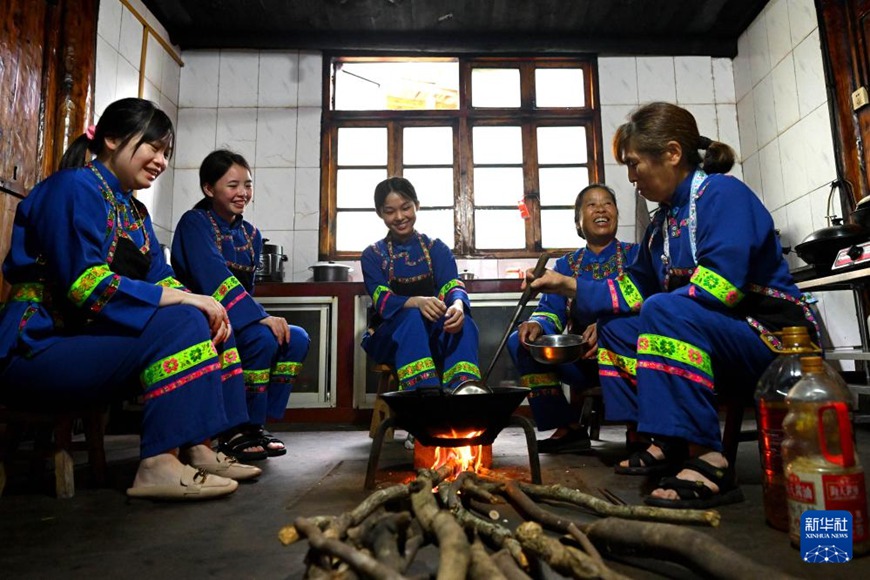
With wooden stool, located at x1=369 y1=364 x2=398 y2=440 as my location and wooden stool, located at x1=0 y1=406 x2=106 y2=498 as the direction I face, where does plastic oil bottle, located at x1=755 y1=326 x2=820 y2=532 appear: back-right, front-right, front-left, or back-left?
front-left

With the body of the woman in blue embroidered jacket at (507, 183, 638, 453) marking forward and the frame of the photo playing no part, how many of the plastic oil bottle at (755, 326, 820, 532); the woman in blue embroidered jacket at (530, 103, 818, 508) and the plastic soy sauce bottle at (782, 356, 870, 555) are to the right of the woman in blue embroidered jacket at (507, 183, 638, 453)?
0

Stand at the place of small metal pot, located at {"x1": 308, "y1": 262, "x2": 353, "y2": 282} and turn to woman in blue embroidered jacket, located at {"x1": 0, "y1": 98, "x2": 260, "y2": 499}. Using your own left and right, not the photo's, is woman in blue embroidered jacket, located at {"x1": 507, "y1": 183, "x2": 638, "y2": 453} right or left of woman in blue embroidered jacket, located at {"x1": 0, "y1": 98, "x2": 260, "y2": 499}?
left

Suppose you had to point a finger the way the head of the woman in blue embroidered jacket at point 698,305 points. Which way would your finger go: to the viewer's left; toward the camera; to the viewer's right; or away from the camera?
to the viewer's left

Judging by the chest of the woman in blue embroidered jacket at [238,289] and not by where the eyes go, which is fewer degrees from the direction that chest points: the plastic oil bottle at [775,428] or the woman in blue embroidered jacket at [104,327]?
the plastic oil bottle

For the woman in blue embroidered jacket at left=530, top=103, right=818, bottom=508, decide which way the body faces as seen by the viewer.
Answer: to the viewer's left

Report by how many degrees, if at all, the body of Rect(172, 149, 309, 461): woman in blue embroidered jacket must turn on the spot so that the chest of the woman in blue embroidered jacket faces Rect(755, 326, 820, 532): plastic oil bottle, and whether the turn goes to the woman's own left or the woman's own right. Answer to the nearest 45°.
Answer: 0° — they already face it

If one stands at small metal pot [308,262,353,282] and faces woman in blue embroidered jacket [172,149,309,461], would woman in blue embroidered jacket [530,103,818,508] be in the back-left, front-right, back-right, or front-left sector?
front-left

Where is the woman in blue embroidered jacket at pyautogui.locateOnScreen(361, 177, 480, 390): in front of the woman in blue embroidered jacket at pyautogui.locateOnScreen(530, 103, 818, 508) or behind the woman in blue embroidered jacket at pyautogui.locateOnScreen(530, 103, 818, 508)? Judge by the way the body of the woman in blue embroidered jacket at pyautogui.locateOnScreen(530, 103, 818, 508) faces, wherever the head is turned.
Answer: in front

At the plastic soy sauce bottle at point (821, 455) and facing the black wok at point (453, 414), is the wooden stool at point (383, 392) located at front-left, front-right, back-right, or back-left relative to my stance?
front-right

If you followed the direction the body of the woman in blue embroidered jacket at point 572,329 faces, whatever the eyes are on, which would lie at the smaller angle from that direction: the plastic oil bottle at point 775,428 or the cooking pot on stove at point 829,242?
the plastic oil bottle

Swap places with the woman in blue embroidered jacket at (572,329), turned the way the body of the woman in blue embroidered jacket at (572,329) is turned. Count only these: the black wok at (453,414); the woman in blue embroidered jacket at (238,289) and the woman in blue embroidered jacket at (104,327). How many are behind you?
0

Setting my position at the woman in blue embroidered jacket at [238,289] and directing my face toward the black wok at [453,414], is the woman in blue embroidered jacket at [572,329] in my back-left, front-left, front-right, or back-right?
front-left

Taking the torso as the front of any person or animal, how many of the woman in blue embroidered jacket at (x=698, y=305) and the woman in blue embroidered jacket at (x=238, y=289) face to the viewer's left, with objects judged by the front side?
1

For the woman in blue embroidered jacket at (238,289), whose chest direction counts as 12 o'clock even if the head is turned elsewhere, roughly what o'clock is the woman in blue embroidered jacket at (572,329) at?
the woman in blue embroidered jacket at (572,329) is roughly at 11 o'clock from the woman in blue embroidered jacket at (238,289).

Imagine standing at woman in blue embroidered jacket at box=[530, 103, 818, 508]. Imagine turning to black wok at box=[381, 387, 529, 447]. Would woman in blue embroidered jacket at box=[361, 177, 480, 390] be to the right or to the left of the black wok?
right

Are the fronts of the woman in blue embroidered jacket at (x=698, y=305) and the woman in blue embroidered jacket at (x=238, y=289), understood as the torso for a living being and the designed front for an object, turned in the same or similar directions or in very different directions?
very different directions
